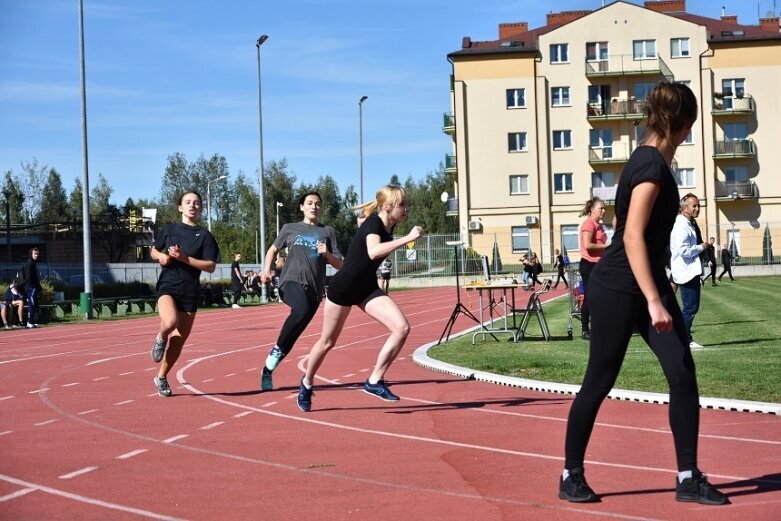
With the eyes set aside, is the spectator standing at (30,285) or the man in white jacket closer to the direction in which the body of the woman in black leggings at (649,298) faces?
the man in white jacket

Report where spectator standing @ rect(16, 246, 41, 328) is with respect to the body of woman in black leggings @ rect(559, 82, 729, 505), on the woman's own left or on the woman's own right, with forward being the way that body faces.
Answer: on the woman's own left

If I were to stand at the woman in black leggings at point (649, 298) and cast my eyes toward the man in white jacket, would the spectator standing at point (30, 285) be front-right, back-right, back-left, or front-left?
front-left
